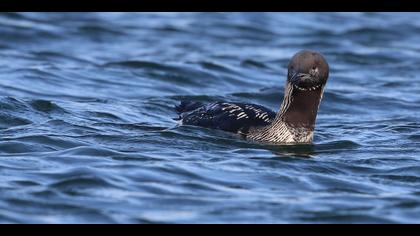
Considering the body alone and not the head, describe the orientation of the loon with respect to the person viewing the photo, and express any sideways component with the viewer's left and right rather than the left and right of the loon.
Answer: facing the viewer and to the right of the viewer
